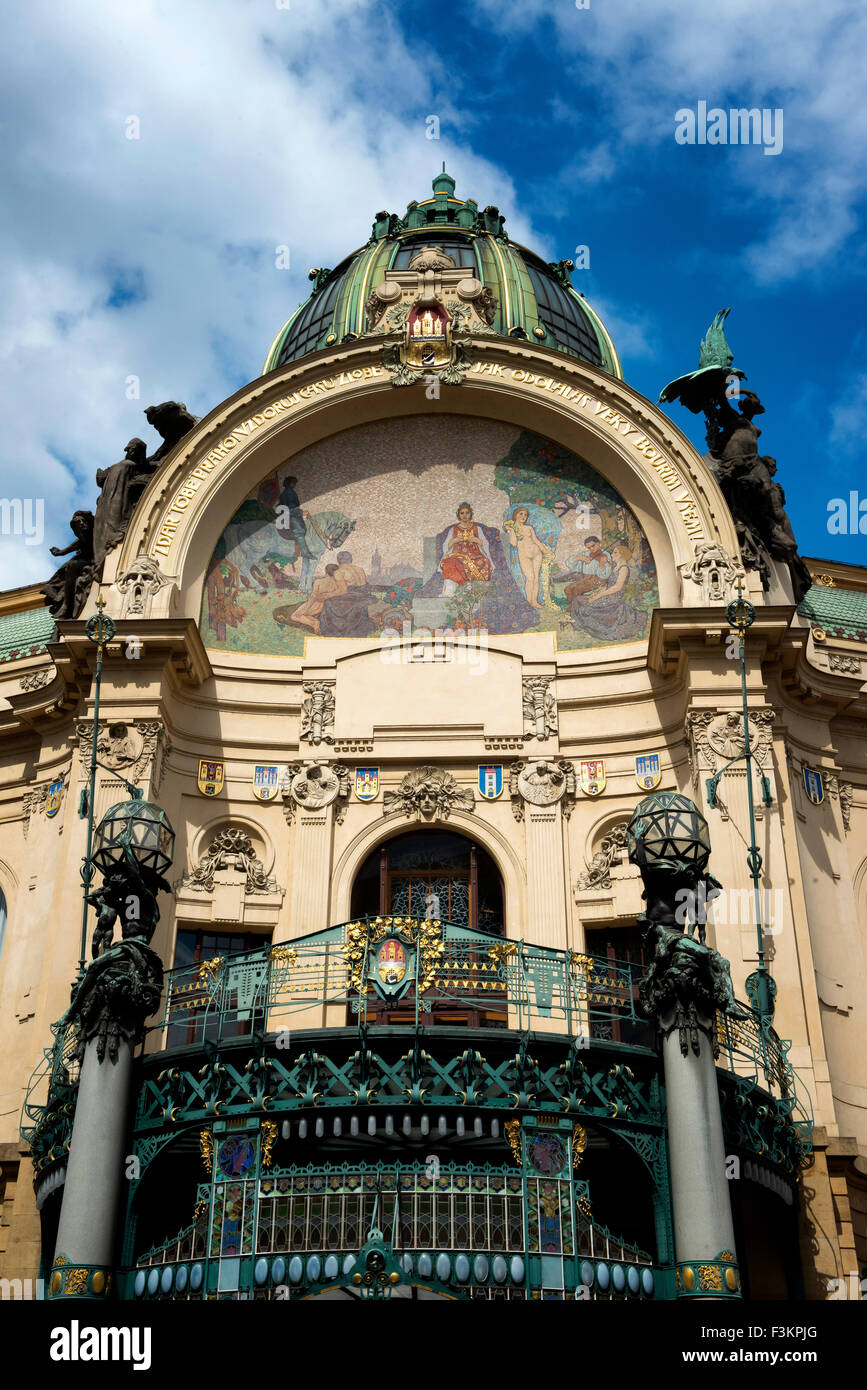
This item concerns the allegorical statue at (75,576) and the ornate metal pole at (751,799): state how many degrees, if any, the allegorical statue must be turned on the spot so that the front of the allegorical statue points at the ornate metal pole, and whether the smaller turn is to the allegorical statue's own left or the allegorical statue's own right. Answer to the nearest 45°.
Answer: approximately 90° to the allegorical statue's own left

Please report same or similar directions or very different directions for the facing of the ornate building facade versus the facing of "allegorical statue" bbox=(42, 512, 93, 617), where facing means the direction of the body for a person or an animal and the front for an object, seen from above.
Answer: same or similar directions

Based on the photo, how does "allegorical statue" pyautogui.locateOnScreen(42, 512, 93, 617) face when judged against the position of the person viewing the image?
facing the viewer and to the left of the viewer

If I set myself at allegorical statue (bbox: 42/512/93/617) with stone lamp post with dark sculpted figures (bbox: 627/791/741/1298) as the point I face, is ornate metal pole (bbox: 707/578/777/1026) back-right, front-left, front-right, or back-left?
front-left

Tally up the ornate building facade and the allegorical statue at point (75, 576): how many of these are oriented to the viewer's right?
0

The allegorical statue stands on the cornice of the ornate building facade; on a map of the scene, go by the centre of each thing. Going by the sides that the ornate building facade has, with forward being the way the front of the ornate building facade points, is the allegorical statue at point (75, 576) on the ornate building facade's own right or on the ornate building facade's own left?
on the ornate building facade's own right

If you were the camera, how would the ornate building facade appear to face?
facing the viewer

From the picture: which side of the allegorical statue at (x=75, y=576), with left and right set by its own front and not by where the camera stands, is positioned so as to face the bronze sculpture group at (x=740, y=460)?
left

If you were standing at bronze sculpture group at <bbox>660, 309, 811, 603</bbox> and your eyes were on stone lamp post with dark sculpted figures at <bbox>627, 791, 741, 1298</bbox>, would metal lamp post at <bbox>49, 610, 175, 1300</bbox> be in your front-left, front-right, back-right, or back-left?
front-right

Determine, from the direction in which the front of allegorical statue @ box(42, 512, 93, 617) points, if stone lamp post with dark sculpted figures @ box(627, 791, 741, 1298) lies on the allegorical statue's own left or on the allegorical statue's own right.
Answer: on the allegorical statue's own left
